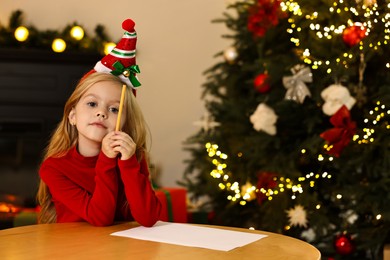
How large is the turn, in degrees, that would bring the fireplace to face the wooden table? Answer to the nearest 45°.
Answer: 0° — it already faces it

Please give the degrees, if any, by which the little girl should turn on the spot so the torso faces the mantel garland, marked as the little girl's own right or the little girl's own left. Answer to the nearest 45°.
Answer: approximately 135° to the little girl's own left

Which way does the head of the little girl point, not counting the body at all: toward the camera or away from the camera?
toward the camera

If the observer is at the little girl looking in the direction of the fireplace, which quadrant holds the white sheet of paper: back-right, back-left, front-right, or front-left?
back-right

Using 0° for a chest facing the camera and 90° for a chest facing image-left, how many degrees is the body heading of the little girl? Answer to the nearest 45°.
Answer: approximately 315°

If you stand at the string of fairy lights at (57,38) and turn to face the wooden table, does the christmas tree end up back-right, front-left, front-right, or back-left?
front-left

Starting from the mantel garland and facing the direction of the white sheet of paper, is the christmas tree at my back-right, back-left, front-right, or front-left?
front-left

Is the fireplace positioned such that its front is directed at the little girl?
yes

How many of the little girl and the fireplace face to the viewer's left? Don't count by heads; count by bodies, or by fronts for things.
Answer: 0

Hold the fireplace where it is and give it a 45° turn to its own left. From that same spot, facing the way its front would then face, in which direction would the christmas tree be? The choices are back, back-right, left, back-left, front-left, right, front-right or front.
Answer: front

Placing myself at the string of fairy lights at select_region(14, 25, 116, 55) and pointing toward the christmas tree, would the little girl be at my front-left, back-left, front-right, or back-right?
front-right

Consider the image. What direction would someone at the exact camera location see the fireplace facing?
facing the viewer
